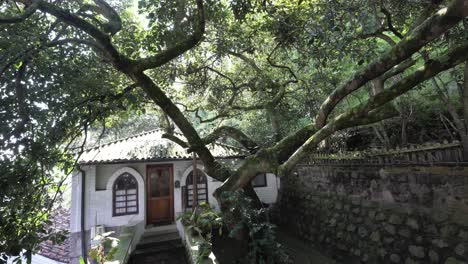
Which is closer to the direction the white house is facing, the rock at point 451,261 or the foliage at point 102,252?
the foliage

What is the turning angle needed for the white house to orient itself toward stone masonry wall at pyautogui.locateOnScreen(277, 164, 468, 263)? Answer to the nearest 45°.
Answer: approximately 45° to its left

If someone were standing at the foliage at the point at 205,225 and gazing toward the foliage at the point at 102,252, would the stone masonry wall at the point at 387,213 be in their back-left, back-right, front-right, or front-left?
back-left

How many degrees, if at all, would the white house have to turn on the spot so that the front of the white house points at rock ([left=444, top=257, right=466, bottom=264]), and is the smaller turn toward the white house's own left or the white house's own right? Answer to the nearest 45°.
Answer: approximately 45° to the white house's own left

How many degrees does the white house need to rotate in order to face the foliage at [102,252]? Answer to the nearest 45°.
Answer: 0° — it already faces it

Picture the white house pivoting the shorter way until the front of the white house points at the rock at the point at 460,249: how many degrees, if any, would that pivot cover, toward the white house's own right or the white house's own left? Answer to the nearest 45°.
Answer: approximately 45° to the white house's own left

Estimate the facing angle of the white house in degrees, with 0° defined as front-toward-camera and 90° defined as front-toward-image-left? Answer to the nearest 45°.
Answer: approximately 0°

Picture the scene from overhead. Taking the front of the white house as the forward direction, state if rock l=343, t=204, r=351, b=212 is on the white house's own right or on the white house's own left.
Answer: on the white house's own left

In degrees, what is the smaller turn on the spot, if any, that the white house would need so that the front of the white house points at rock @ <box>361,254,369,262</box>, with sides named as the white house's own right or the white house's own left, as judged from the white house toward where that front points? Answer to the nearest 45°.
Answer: approximately 45° to the white house's own left
